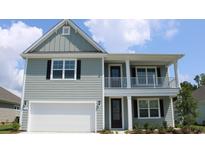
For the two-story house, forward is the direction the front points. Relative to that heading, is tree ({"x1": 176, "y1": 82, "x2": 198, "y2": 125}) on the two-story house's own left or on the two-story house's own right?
on the two-story house's own left

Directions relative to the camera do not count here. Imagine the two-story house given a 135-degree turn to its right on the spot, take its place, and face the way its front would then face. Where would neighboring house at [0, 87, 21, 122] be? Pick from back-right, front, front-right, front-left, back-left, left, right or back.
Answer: front

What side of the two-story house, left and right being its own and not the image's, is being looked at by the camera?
front
